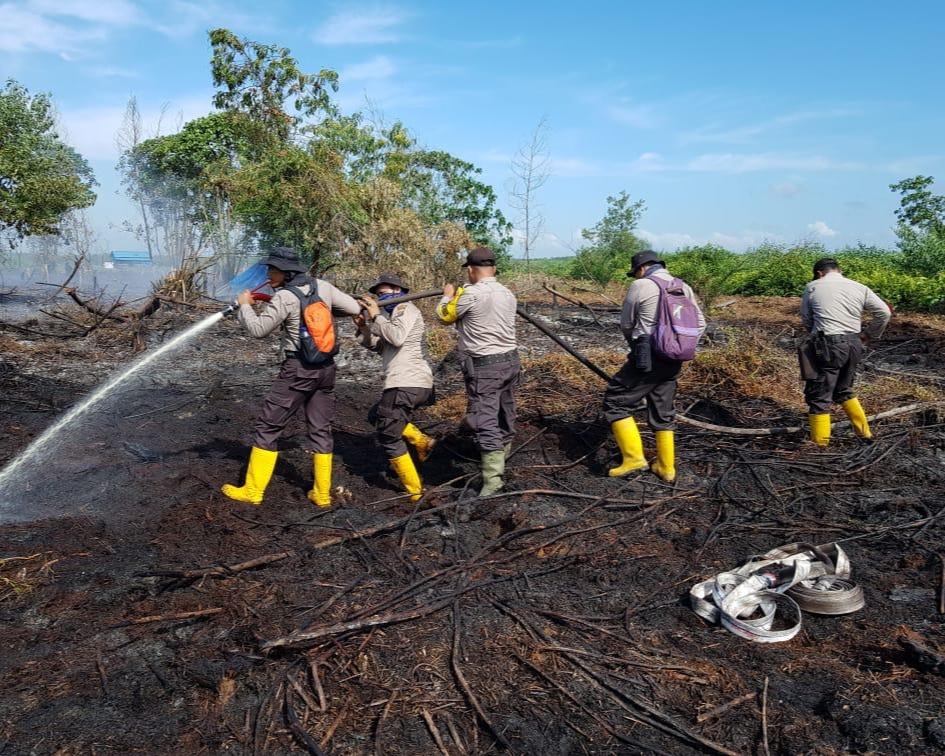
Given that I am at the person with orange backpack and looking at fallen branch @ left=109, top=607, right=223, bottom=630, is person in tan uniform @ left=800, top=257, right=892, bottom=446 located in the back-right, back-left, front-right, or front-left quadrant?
back-left

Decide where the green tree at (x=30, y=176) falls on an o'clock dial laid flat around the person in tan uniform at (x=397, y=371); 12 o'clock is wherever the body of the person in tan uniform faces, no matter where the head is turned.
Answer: The green tree is roughly at 2 o'clock from the person in tan uniform.

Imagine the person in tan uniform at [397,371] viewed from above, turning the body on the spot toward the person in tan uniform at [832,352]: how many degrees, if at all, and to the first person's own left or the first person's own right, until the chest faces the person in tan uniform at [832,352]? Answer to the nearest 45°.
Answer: approximately 180°

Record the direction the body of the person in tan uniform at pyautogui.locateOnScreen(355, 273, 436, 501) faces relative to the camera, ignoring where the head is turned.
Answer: to the viewer's left

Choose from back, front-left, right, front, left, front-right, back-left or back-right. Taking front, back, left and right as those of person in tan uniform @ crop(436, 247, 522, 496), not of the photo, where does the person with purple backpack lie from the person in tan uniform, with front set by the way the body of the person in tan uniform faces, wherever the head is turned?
back-right

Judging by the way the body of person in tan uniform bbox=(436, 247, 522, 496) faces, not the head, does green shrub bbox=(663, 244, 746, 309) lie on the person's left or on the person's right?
on the person's right

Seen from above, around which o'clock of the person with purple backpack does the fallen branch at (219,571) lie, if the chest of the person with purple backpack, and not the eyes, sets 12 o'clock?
The fallen branch is roughly at 9 o'clock from the person with purple backpack.

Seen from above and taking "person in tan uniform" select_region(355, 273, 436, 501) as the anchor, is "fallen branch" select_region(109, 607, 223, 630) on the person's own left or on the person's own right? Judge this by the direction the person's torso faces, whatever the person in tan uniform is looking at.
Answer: on the person's own left

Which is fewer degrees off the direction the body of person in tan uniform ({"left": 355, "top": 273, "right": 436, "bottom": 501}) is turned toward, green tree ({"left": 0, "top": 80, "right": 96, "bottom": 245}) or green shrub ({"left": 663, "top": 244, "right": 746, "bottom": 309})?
the green tree

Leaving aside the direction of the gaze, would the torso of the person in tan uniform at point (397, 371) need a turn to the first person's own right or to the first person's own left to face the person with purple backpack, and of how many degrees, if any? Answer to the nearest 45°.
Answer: approximately 180°

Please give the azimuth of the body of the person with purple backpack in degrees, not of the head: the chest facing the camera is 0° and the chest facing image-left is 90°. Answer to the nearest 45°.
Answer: approximately 135°

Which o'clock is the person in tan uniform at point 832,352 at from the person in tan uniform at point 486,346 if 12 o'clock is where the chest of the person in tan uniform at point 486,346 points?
the person in tan uniform at point 832,352 is roughly at 4 o'clock from the person in tan uniform at point 486,346.

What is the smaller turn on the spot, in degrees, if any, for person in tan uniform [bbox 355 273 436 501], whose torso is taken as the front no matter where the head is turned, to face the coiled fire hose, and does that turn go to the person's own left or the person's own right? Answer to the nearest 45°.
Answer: approximately 135° to the person's own left
